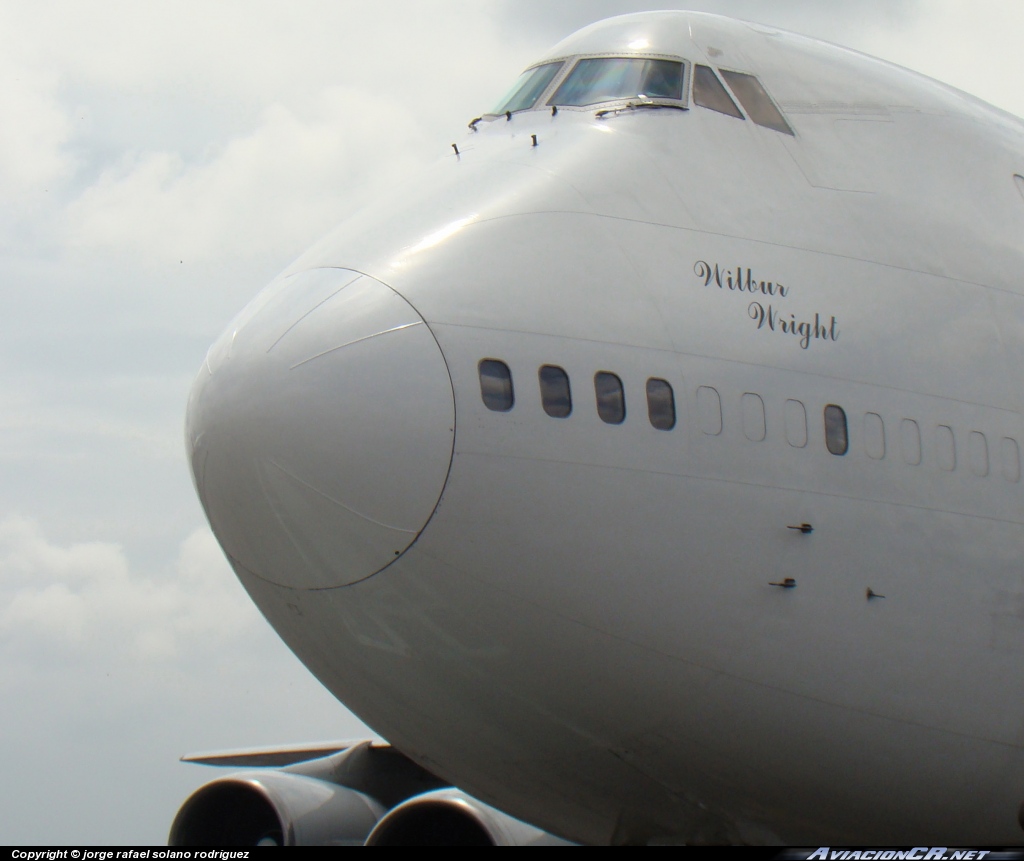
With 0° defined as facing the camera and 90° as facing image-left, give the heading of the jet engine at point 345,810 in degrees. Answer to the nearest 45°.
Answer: approximately 45°

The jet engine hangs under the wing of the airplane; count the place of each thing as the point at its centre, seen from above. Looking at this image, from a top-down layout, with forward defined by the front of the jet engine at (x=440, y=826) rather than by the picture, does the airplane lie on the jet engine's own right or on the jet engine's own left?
on the jet engine's own left

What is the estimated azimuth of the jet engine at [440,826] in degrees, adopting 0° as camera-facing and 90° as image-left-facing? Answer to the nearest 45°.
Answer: approximately 45°

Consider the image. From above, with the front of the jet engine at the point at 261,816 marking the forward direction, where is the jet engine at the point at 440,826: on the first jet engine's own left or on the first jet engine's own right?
on the first jet engine's own left

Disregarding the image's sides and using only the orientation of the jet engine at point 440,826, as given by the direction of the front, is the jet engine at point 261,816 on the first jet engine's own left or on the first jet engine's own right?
on the first jet engine's own right

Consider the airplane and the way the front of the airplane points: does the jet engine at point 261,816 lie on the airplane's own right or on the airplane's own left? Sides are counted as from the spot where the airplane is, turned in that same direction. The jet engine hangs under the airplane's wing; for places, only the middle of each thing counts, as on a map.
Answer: on the airplane's own right

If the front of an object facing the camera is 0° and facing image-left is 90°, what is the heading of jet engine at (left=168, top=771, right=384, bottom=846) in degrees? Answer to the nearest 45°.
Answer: approximately 45°
